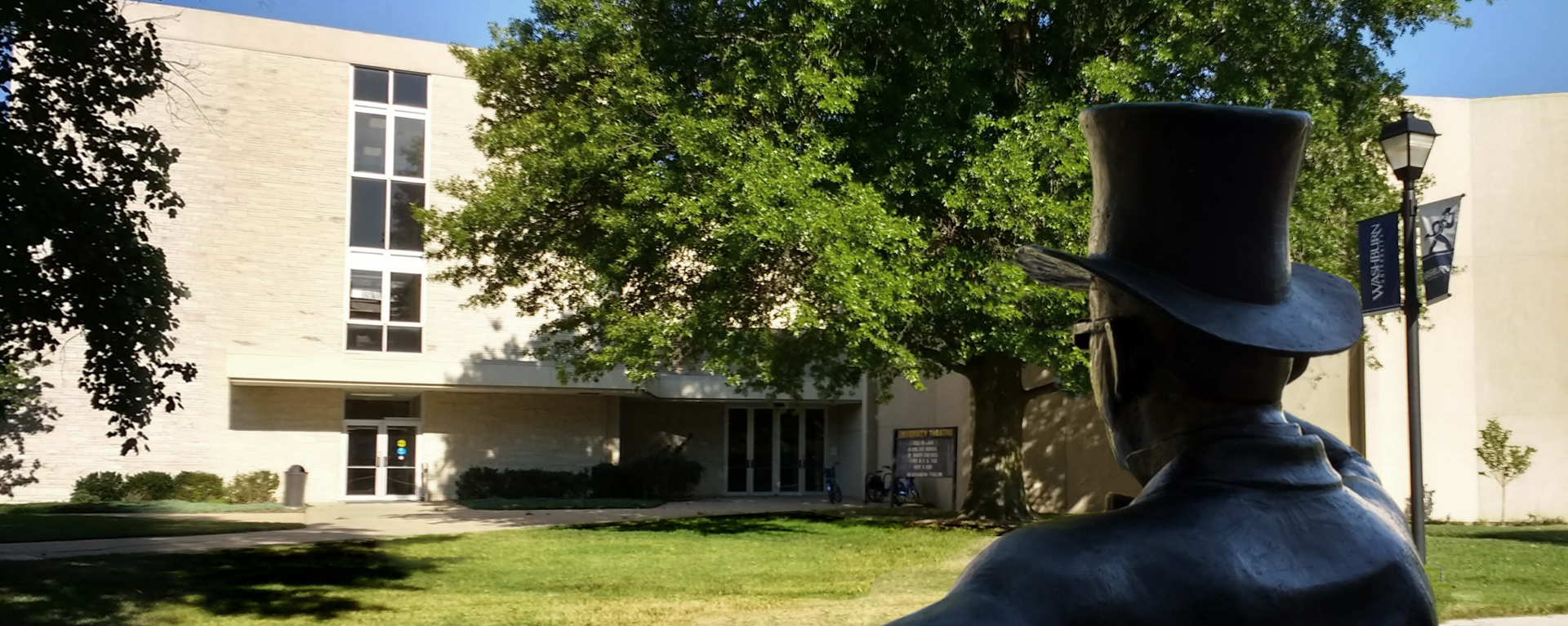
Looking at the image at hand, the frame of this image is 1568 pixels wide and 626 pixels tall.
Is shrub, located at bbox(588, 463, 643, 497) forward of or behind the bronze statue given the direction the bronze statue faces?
forward

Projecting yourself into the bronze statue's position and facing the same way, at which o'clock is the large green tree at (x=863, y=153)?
The large green tree is roughly at 1 o'clock from the bronze statue.

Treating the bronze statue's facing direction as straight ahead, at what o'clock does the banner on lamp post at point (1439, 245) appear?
The banner on lamp post is roughly at 2 o'clock from the bronze statue.

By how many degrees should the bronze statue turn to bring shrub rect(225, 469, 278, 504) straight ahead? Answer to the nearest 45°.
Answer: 0° — it already faces it

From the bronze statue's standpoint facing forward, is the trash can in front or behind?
in front

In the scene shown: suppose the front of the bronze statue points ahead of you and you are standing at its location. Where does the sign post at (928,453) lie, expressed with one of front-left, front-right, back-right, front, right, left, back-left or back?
front-right

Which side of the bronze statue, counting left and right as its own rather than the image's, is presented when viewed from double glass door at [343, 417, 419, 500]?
front

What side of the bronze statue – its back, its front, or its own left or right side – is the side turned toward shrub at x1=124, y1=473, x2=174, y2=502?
front

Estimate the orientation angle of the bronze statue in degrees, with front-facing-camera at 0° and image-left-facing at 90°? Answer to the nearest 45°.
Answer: approximately 135°

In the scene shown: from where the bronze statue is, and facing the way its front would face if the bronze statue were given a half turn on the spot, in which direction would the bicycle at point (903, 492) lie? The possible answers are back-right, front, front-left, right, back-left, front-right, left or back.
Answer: back-left

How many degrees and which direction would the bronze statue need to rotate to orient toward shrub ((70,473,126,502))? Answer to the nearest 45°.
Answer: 0° — it already faces it

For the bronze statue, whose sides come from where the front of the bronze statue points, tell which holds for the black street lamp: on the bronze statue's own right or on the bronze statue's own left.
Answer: on the bronze statue's own right
